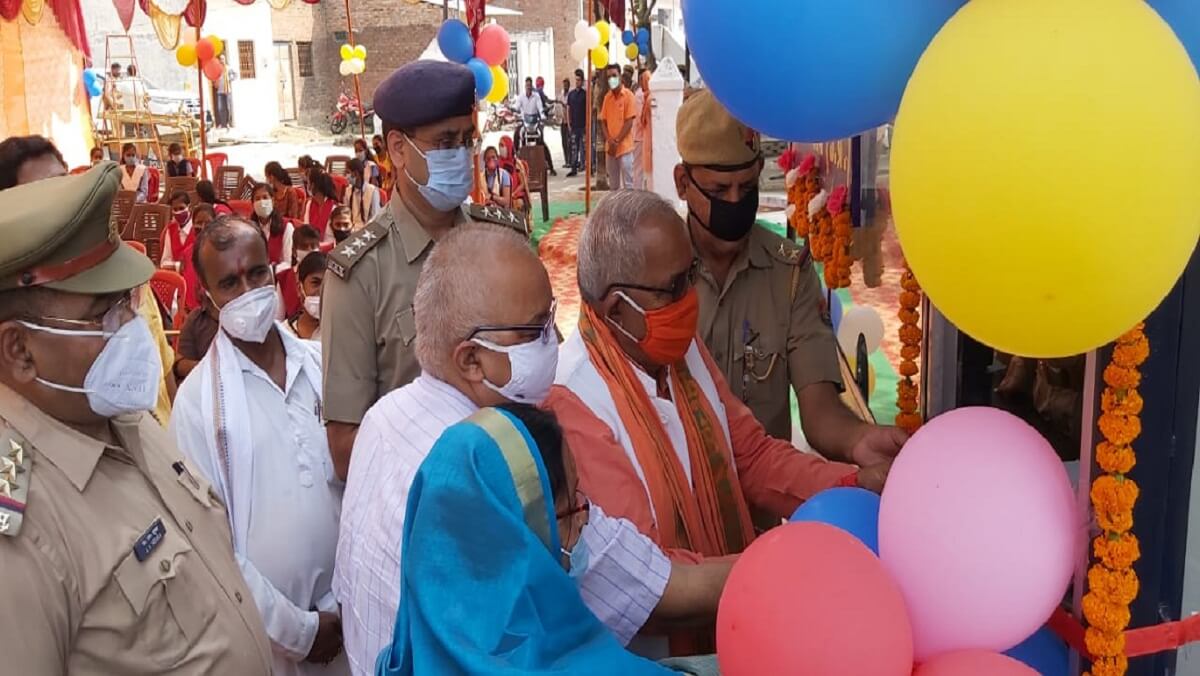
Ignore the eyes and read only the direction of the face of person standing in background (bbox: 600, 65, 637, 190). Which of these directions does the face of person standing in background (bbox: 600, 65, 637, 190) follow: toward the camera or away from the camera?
toward the camera

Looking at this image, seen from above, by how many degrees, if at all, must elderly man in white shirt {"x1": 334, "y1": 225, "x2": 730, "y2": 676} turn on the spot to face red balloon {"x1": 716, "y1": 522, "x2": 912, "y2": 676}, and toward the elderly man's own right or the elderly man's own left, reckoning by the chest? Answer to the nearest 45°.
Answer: approximately 45° to the elderly man's own right

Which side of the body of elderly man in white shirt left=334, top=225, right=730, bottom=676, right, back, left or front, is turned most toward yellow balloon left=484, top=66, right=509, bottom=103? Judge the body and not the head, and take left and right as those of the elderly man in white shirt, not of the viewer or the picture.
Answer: left

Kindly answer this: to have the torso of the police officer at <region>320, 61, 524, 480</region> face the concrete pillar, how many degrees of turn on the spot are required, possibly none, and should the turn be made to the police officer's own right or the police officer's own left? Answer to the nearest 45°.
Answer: approximately 135° to the police officer's own left

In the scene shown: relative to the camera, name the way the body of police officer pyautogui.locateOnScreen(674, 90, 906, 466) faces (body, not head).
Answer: toward the camera

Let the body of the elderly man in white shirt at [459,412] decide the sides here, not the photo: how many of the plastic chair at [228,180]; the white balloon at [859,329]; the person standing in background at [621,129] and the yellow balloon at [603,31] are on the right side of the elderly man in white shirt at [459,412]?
0

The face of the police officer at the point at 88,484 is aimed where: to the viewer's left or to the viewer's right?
to the viewer's right

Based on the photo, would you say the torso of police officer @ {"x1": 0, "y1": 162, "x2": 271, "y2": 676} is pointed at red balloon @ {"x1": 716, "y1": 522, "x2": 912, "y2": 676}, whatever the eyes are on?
yes

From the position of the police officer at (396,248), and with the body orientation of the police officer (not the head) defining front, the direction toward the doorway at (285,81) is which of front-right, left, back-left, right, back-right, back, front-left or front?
back-left

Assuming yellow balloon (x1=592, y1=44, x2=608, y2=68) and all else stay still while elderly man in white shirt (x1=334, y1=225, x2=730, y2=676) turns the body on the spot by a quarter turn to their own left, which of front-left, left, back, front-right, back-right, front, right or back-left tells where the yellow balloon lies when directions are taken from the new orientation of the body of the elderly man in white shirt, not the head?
front

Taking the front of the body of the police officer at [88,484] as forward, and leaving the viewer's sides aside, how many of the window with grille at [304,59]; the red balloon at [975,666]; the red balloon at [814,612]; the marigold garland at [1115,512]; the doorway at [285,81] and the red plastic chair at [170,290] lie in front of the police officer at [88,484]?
3

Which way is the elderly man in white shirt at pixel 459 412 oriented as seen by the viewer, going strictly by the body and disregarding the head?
to the viewer's right

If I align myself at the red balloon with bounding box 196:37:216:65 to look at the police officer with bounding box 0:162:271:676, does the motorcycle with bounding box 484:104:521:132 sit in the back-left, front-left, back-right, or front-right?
back-left

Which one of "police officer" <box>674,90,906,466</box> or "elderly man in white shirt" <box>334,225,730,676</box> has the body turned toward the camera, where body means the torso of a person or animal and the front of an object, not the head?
the police officer

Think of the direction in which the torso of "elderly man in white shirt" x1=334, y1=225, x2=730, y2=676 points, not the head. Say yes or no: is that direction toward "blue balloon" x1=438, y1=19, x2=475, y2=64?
no

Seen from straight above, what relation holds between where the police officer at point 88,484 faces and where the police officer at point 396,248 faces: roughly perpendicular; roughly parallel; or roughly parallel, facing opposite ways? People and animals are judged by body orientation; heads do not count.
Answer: roughly parallel

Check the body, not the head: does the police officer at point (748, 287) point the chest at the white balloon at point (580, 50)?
no

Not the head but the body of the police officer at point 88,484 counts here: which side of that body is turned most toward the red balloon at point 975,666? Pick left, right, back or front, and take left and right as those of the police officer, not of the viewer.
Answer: front
